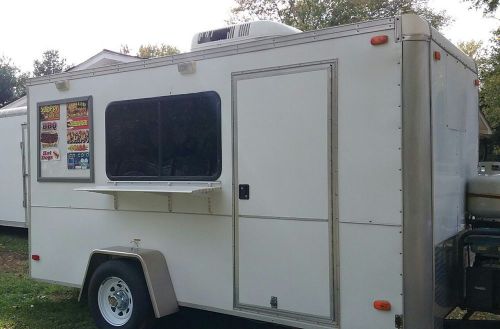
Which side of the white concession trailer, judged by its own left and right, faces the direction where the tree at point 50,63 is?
back

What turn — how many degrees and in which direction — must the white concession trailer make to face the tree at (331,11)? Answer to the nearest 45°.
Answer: approximately 135° to its left

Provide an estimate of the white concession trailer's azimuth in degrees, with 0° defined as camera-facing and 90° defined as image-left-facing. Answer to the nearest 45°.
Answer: approximately 315°

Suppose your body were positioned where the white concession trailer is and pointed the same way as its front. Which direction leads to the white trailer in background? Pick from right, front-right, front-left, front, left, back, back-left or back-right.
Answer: back

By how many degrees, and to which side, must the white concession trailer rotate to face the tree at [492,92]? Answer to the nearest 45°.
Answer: approximately 90° to its left

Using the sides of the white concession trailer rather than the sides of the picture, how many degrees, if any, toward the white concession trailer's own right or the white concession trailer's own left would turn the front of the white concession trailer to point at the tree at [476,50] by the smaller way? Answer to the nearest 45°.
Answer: approximately 90° to the white concession trailer's own left

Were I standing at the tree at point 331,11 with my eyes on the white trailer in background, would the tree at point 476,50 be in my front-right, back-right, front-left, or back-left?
back-left
